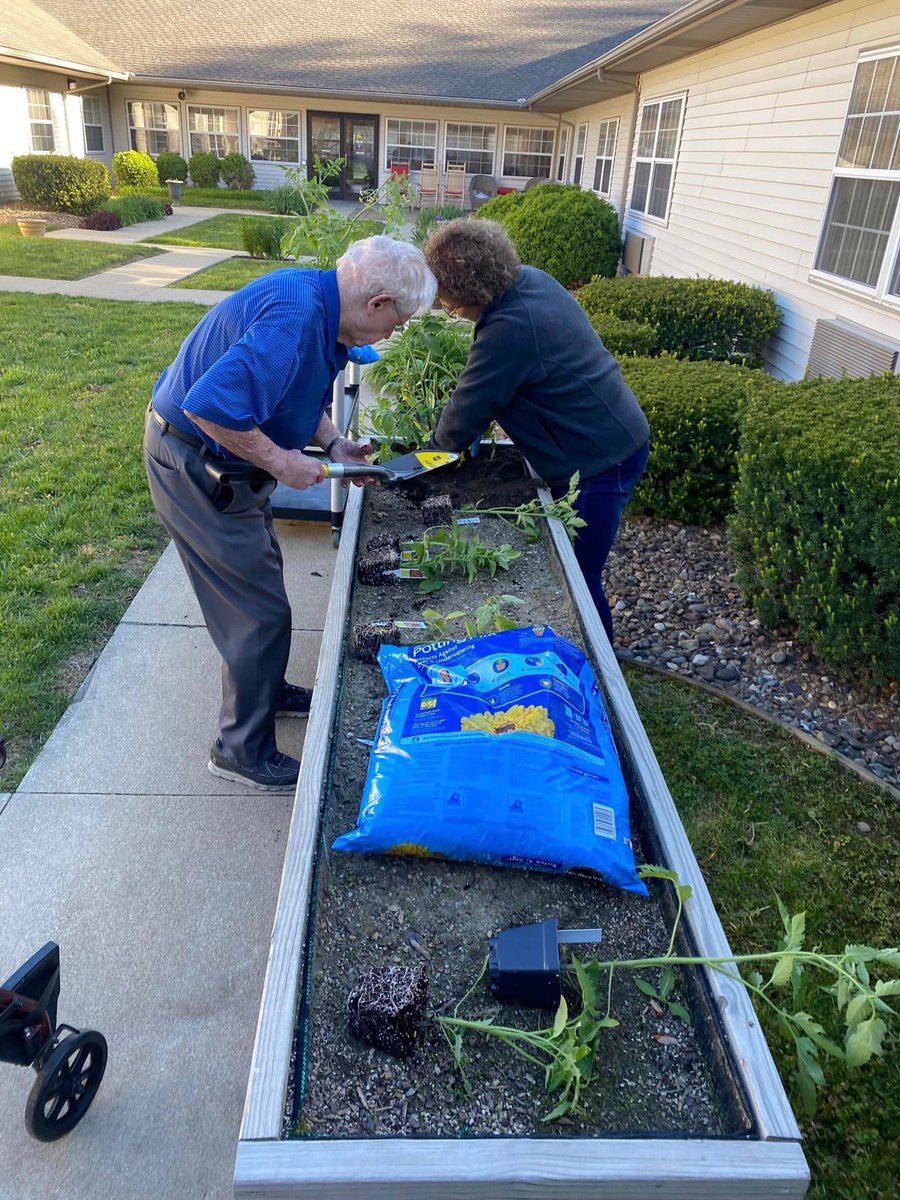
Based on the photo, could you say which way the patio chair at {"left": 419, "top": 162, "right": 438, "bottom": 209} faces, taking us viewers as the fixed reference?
facing the viewer

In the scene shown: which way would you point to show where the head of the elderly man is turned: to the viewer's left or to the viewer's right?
to the viewer's right

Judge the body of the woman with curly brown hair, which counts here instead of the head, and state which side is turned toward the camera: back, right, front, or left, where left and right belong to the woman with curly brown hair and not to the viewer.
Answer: left

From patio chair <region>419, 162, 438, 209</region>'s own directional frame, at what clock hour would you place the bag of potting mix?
The bag of potting mix is roughly at 12 o'clock from the patio chair.

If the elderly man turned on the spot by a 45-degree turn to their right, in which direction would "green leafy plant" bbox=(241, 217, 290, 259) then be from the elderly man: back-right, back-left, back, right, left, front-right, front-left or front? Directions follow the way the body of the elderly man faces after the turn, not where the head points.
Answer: back-left

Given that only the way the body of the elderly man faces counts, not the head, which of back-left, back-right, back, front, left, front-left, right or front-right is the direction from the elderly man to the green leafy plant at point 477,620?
front

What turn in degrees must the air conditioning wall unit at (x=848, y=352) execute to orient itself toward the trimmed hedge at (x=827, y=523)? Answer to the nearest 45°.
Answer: approximately 45° to its left

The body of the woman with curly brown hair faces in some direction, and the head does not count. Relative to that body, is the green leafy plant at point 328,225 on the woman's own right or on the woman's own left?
on the woman's own right

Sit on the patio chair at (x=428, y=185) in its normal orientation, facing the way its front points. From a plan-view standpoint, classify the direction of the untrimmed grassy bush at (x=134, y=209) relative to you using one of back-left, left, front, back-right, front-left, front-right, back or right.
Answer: front-right

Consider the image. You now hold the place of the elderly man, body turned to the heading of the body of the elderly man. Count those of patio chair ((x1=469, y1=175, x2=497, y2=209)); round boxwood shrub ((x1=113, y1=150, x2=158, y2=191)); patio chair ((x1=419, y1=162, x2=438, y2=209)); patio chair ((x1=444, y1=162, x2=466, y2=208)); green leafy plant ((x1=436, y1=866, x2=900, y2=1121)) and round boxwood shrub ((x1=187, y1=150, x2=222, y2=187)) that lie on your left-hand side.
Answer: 5

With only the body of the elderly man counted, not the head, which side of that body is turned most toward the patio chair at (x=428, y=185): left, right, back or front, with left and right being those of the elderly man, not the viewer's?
left

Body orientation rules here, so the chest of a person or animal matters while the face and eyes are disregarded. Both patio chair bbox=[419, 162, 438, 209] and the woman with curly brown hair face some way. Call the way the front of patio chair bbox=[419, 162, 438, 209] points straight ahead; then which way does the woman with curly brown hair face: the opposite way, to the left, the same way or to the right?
to the right

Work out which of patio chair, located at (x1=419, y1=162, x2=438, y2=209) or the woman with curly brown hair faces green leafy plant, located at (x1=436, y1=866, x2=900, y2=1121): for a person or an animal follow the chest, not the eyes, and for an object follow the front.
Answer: the patio chair

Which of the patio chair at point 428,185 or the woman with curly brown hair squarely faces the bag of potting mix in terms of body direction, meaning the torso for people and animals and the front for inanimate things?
the patio chair

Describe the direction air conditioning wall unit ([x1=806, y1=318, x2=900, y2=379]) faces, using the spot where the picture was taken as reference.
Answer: facing the viewer and to the left of the viewer

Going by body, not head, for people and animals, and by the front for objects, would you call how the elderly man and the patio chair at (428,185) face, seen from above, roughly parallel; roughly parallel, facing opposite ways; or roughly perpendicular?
roughly perpendicular

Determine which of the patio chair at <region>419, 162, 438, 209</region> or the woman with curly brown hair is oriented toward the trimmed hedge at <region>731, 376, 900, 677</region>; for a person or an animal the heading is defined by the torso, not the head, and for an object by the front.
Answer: the patio chair

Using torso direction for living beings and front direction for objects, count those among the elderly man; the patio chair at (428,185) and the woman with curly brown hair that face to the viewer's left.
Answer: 1

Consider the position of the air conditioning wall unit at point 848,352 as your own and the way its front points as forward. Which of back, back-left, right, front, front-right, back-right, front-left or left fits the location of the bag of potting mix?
front-left

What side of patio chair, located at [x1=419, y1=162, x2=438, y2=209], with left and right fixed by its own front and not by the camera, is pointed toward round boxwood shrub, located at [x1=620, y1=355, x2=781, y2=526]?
front
